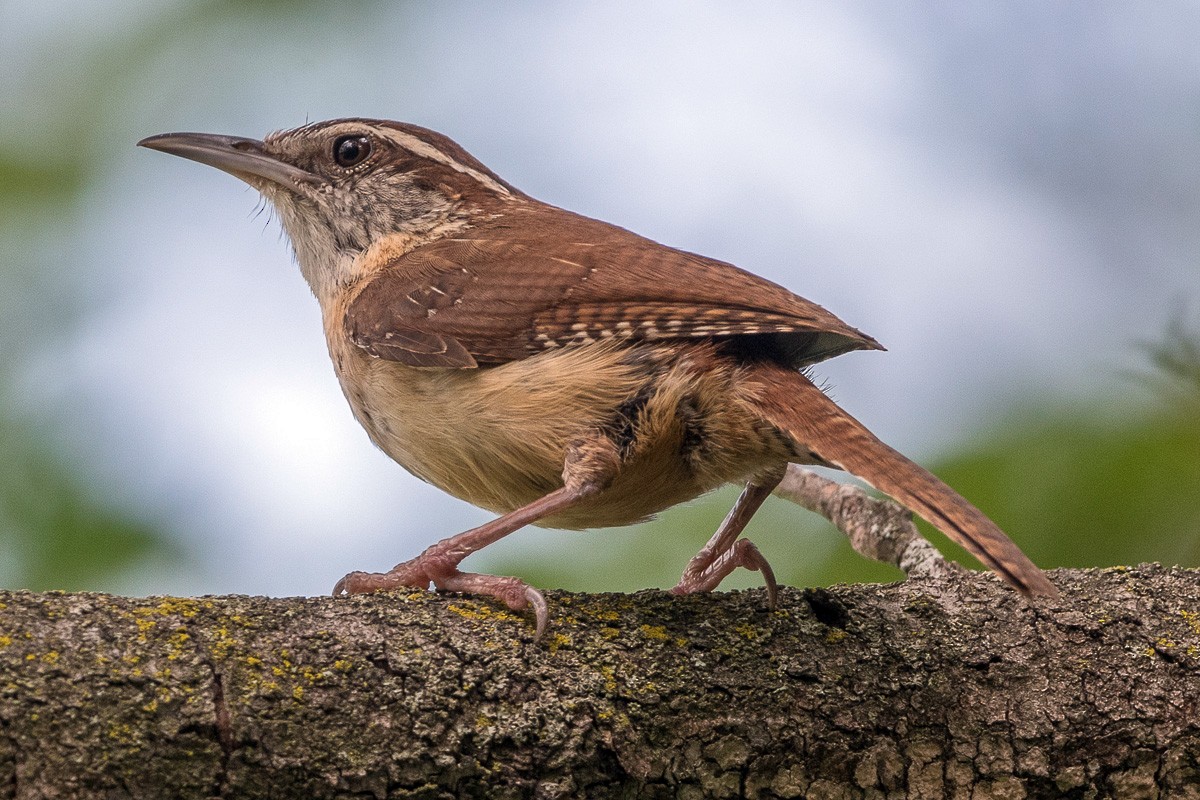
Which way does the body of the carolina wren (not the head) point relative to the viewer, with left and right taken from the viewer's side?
facing to the left of the viewer
